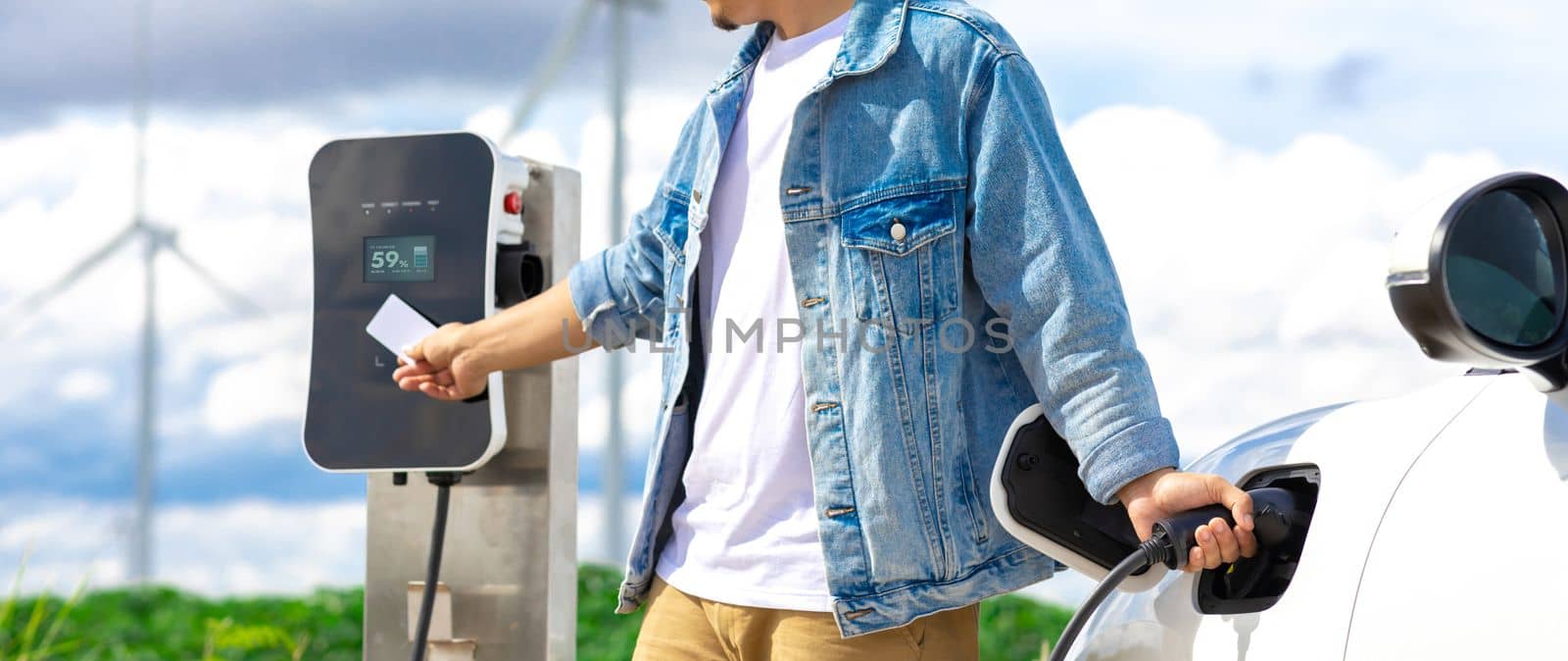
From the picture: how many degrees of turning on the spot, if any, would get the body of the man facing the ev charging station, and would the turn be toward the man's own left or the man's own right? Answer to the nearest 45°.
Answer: approximately 90° to the man's own right

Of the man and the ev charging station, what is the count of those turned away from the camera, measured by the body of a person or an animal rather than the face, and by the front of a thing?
0

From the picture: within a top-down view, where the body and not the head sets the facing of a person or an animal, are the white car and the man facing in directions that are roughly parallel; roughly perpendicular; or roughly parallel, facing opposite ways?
roughly perpendicular

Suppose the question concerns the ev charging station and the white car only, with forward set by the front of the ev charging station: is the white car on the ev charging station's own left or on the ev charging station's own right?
on the ev charging station's own left

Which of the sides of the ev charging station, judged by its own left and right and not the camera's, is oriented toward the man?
left

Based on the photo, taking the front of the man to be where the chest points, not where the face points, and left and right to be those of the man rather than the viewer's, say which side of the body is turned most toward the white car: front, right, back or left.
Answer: left
